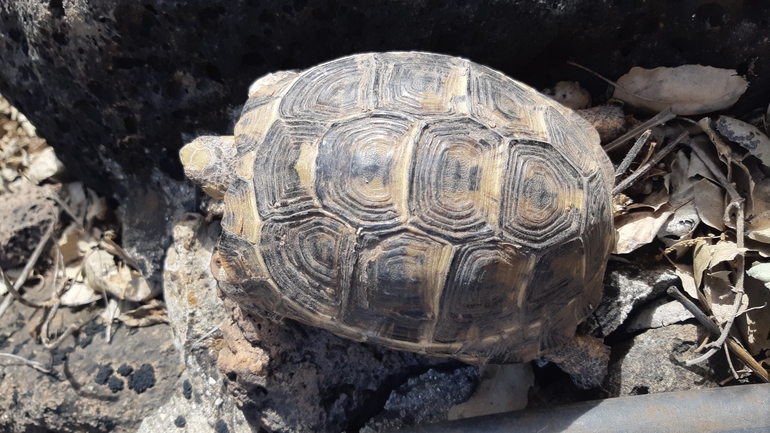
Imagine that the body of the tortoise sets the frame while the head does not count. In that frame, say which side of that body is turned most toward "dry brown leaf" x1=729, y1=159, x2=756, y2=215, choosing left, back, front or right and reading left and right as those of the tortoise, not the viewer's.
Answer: back

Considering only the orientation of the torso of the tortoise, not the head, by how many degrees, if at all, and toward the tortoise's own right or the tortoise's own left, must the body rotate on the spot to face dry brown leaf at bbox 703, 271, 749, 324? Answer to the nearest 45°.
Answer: approximately 180°

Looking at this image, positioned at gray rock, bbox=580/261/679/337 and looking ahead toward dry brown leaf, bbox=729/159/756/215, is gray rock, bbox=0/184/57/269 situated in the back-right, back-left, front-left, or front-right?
back-left

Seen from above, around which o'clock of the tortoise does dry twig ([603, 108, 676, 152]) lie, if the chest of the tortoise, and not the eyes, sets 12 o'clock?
The dry twig is roughly at 5 o'clock from the tortoise.

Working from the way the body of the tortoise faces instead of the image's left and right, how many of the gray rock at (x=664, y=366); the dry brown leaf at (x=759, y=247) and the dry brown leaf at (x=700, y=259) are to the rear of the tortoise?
3

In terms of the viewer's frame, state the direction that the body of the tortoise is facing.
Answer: to the viewer's left

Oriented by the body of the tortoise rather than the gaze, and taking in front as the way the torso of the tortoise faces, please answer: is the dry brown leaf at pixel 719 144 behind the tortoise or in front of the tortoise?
behind

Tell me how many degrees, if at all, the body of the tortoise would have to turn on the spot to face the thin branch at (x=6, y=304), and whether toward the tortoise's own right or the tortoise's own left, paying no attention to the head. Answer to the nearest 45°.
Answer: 0° — it already faces it

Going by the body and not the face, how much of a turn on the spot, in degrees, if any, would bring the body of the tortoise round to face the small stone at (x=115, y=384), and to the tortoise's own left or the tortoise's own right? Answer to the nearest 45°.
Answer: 0° — it already faces it

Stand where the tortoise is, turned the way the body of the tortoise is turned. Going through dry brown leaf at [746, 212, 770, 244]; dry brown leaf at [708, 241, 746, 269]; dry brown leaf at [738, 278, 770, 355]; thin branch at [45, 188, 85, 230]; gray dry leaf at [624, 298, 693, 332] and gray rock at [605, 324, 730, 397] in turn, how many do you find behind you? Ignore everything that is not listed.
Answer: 5

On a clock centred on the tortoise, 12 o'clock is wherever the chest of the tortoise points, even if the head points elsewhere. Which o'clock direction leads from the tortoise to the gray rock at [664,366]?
The gray rock is roughly at 6 o'clock from the tortoise.

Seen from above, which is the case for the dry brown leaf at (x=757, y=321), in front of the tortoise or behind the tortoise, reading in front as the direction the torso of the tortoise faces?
behind
